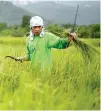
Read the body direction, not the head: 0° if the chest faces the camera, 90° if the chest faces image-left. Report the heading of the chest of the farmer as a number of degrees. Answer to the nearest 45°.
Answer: approximately 0°
